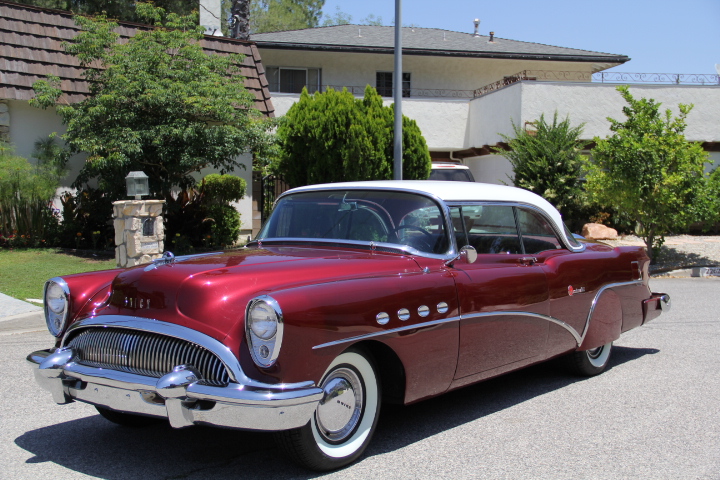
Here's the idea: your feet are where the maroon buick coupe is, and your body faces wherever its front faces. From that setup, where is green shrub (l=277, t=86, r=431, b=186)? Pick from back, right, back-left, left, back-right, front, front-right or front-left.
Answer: back-right

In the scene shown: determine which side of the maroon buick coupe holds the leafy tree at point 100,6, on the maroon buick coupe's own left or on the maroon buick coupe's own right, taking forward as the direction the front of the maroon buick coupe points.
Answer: on the maroon buick coupe's own right

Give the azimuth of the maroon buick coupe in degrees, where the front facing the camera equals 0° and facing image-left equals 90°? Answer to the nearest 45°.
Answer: approximately 45°

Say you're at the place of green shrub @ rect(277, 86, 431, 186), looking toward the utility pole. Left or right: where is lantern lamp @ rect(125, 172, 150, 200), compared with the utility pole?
right

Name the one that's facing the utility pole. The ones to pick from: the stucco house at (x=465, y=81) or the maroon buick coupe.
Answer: the stucco house

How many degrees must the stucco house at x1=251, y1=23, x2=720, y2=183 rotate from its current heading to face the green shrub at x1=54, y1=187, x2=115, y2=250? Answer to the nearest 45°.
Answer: approximately 45° to its right

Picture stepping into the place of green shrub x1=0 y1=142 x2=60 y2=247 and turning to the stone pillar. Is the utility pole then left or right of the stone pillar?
left

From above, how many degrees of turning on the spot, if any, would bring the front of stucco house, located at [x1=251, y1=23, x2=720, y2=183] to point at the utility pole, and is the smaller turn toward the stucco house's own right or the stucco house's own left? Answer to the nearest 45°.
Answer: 0° — it already faces it

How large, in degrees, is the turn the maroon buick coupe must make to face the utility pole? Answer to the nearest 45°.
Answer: approximately 135° to its right
